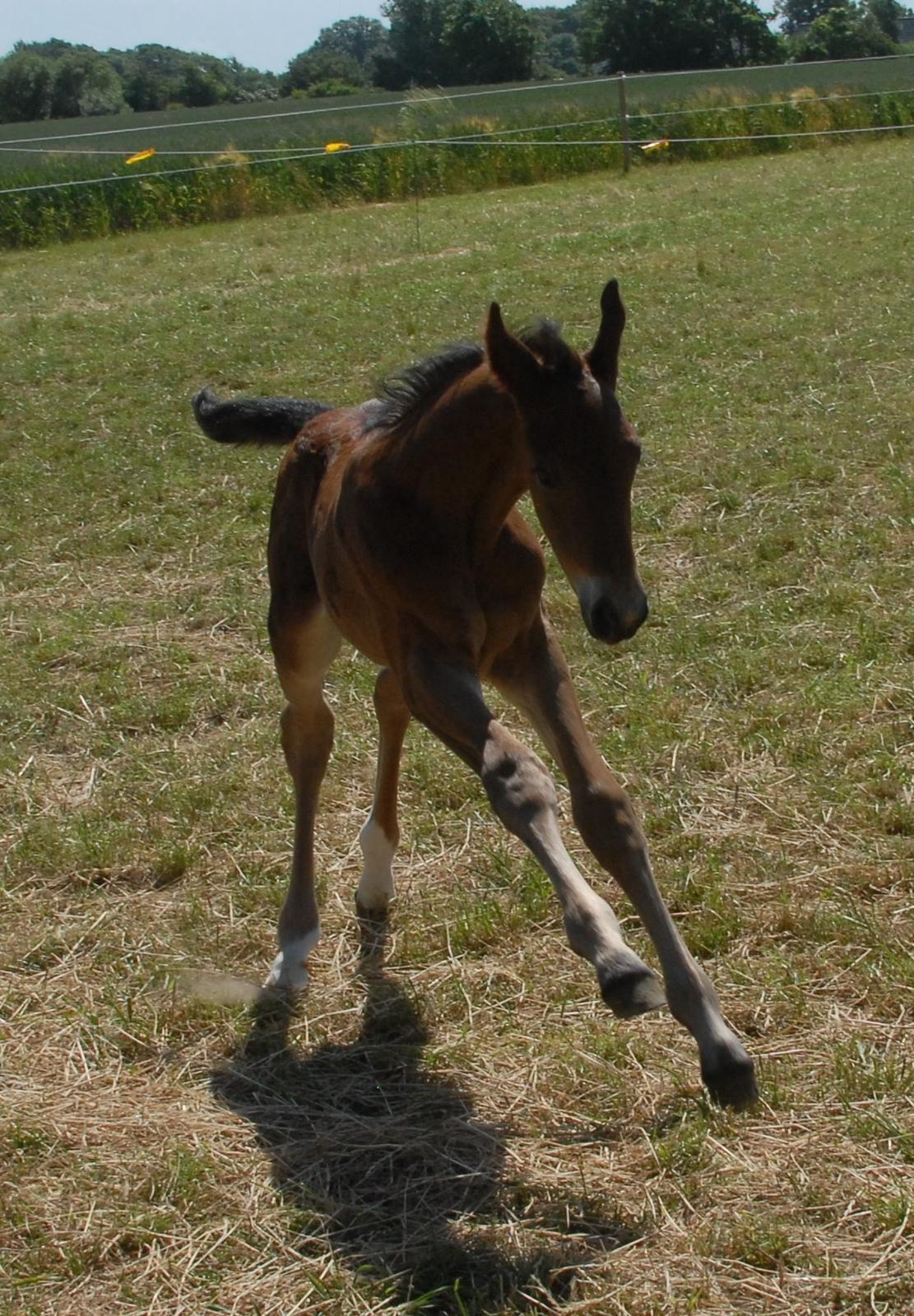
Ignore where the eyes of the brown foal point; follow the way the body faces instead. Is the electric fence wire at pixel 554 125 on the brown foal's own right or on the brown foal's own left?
on the brown foal's own left

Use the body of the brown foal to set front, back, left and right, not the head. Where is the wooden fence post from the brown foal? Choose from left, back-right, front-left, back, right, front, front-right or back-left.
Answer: back-left

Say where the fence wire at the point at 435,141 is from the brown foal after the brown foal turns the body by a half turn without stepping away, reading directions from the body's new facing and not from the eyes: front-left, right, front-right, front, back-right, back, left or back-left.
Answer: front-right

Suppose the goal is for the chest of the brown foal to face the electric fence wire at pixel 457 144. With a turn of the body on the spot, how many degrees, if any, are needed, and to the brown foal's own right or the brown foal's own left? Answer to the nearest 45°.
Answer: approximately 135° to the brown foal's own left

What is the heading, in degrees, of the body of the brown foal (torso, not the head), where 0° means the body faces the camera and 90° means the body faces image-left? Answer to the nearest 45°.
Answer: approximately 315°
